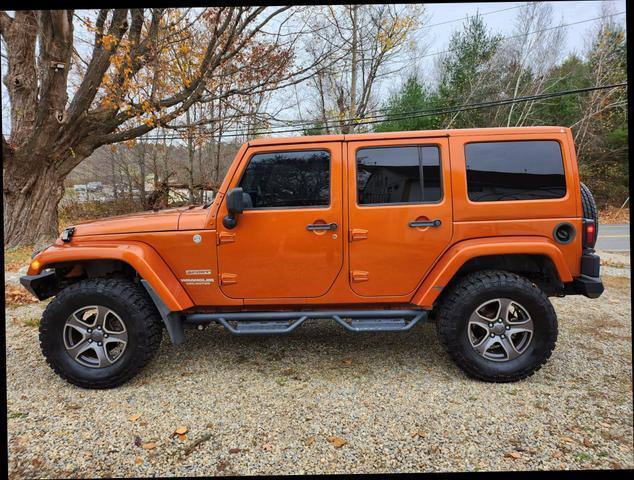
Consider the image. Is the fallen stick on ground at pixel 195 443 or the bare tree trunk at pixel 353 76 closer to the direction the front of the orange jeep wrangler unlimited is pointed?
the fallen stick on ground

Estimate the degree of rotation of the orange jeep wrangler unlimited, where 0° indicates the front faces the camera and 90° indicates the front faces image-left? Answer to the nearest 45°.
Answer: approximately 90°

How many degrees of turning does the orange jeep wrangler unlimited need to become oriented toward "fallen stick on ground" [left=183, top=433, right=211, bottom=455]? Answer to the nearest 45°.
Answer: approximately 45° to its left

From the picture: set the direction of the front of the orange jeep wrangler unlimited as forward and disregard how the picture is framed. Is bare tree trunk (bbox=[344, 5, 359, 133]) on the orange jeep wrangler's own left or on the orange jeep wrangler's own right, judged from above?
on the orange jeep wrangler's own right

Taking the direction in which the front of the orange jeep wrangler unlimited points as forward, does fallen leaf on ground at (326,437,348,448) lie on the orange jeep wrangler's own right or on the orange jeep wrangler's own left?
on the orange jeep wrangler's own left
